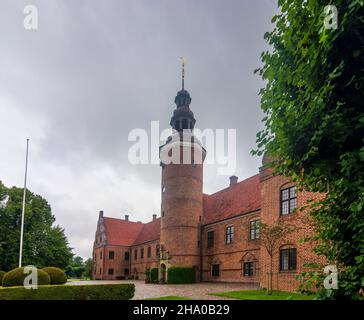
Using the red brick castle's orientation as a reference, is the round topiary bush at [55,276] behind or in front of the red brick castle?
in front

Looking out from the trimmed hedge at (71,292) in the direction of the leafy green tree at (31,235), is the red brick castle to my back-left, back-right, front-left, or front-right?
front-right

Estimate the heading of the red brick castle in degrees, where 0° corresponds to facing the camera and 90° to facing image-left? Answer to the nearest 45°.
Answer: approximately 45°

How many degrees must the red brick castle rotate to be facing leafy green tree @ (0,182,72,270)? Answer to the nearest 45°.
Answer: approximately 45° to its right

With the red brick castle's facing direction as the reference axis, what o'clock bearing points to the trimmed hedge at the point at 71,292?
The trimmed hedge is roughly at 11 o'clock from the red brick castle.

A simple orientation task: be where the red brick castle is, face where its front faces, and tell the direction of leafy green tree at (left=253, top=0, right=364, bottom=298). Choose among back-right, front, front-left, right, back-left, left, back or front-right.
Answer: front-left

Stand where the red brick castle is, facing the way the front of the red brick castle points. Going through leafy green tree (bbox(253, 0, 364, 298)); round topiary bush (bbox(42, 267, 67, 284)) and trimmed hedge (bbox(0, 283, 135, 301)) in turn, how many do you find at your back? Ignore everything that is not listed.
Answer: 0
